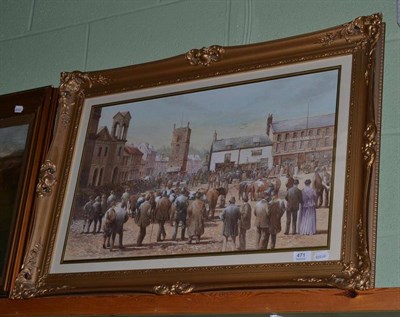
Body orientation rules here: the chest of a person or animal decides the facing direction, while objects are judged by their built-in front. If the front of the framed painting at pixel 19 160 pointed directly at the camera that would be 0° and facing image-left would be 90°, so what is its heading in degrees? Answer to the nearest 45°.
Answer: approximately 45°

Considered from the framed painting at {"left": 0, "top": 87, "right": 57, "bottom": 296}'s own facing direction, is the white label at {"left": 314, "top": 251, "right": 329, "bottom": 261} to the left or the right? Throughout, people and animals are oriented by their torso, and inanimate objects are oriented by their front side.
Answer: on its left

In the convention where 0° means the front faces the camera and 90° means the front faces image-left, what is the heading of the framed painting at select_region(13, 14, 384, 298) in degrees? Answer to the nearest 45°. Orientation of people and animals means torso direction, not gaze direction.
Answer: approximately 45°

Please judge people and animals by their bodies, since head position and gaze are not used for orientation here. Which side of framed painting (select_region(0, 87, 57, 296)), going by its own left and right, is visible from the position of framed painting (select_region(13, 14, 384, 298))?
left

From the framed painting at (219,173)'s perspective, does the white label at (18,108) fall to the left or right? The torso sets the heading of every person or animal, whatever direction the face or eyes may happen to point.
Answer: on its right
